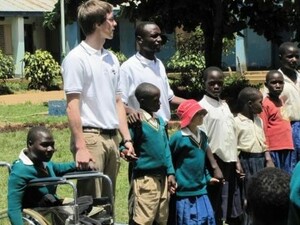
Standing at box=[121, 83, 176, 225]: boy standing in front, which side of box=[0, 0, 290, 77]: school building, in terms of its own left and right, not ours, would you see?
front

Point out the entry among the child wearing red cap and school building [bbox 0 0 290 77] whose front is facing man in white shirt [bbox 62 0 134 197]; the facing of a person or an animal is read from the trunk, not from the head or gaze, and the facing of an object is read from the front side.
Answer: the school building

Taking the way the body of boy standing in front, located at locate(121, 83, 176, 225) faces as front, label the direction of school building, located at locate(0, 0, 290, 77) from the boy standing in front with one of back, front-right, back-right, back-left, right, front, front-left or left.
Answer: back-left

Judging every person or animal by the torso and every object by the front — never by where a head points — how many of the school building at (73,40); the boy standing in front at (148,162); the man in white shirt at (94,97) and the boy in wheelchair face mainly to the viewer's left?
0

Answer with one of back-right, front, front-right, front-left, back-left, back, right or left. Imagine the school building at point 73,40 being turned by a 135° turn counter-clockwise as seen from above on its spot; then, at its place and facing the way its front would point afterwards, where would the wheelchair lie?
back-right

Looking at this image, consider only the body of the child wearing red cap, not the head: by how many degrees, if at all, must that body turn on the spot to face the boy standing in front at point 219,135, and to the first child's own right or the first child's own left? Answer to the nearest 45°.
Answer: approximately 90° to the first child's own left

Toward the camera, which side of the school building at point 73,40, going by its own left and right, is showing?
front

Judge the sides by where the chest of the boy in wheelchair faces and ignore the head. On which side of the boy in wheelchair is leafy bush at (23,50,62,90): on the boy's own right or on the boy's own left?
on the boy's own left

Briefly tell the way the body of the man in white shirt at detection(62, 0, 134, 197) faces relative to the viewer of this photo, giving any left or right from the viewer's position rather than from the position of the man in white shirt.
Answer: facing the viewer and to the right of the viewer

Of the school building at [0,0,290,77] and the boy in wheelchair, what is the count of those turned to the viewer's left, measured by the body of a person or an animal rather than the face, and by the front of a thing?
0
